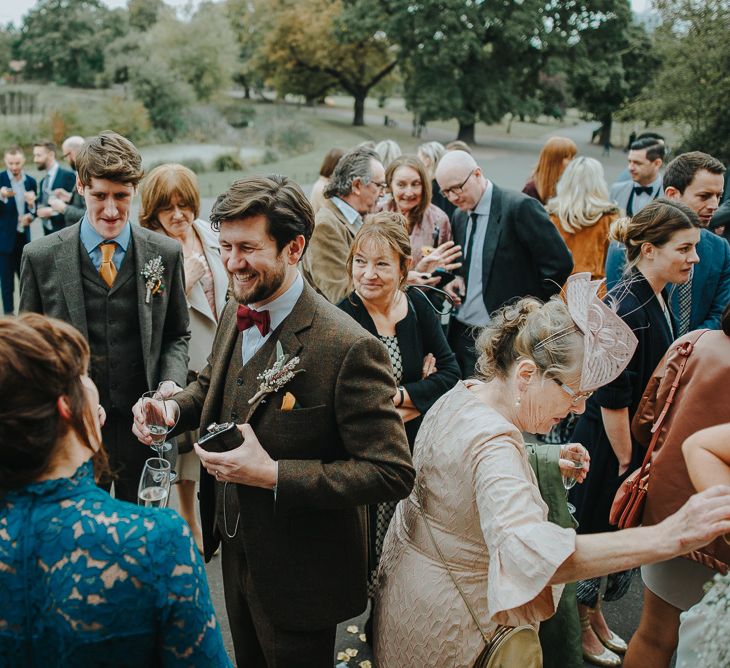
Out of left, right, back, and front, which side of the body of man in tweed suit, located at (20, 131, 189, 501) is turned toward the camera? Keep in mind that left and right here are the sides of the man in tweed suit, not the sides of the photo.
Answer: front

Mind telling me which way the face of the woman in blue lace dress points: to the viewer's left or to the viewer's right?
to the viewer's right

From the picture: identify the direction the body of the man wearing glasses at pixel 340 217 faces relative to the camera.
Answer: to the viewer's right

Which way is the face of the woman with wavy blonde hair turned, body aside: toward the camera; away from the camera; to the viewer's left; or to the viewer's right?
away from the camera

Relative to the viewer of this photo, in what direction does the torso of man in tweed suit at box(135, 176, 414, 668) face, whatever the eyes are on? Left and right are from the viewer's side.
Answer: facing the viewer and to the left of the viewer

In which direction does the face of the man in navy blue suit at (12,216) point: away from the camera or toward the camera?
toward the camera

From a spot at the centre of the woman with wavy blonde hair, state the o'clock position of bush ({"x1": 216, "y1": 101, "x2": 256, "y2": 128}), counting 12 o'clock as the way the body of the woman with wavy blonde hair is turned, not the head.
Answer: The bush is roughly at 11 o'clock from the woman with wavy blonde hair.

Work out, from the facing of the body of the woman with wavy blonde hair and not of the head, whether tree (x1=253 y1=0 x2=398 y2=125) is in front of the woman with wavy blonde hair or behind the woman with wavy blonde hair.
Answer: in front

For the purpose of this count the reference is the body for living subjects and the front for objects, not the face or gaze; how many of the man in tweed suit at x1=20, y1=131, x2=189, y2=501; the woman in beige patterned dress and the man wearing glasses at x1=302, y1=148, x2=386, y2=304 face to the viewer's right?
2

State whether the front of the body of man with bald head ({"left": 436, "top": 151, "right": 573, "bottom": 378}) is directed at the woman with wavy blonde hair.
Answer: no

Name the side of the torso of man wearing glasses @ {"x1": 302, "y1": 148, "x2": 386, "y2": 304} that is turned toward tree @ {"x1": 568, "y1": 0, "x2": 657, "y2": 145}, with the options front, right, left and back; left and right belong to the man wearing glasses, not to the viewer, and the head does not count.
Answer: left

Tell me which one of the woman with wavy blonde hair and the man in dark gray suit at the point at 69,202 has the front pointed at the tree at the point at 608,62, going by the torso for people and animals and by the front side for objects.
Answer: the woman with wavy blonde hair

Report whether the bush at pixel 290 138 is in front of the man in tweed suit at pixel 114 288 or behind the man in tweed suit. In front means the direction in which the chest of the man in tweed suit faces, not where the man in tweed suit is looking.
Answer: behind

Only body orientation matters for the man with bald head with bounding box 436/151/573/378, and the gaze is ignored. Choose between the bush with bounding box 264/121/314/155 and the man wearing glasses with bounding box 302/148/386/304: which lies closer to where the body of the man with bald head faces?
the man wearing glasses

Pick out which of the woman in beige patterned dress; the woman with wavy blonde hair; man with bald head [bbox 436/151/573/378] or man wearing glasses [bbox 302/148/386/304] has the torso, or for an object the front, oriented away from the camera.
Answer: the woman with wavy blonde hair

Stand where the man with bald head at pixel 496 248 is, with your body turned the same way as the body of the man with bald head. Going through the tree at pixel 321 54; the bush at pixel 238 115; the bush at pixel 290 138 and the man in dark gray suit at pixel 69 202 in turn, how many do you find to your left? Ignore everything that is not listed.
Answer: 0

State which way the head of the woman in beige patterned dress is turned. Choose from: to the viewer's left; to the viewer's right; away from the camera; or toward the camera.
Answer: to the viewer's right
